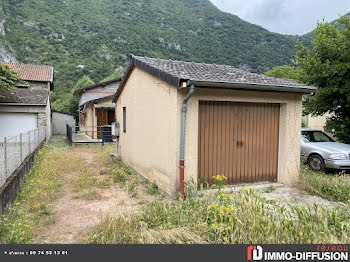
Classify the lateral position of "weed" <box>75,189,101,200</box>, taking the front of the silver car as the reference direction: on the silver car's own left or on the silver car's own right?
on the silver car's own right

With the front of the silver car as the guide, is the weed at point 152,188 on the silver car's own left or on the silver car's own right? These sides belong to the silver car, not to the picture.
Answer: on the silver car's own right

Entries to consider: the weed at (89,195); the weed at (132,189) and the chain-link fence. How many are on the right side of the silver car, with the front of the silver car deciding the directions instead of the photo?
3

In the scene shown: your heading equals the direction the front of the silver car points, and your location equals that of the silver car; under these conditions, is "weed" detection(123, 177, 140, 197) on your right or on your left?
on your right
